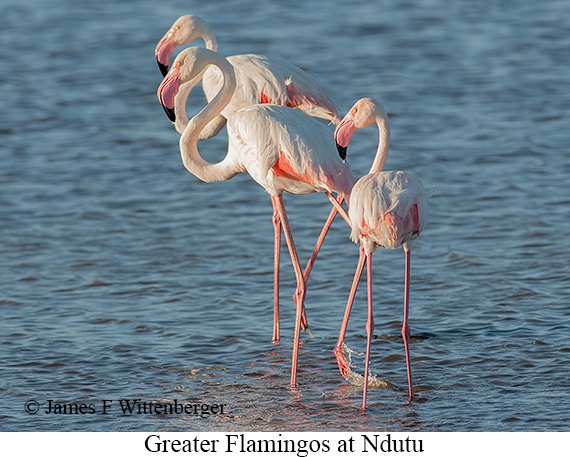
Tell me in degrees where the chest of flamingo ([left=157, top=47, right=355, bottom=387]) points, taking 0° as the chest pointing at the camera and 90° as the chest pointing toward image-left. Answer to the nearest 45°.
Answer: approximately 90°

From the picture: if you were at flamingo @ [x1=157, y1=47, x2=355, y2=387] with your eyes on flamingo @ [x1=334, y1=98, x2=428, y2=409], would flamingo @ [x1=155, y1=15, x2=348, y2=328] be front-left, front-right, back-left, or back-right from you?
back-left

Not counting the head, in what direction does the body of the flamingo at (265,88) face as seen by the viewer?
to the viewer's left
